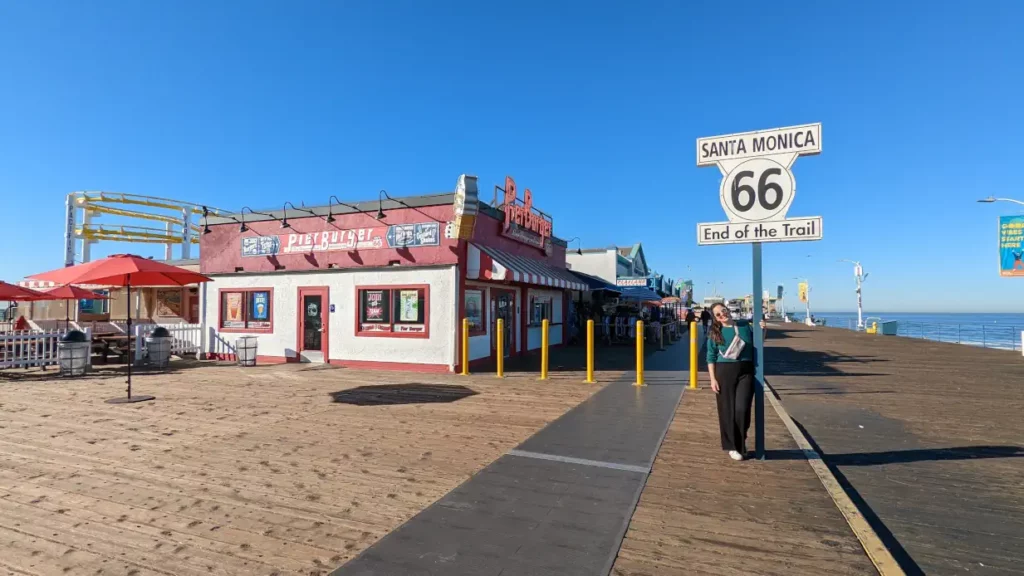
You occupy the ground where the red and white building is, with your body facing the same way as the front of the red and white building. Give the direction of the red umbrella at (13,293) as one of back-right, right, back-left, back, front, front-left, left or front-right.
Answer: back-right

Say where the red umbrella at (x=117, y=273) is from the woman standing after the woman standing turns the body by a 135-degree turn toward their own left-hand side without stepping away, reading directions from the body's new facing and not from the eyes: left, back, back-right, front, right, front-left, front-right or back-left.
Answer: back-left

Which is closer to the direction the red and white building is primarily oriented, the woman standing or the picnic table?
the woman standing

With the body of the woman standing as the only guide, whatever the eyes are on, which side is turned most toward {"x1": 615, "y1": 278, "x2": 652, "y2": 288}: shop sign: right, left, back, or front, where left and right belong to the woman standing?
back
